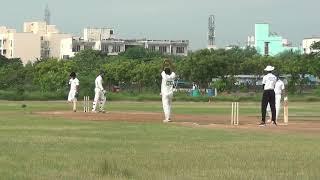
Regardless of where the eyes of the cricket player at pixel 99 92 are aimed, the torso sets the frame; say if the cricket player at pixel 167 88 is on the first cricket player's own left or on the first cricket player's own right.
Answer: on the first cricket player's own right

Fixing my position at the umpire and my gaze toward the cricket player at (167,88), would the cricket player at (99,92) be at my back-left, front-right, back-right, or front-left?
front-right

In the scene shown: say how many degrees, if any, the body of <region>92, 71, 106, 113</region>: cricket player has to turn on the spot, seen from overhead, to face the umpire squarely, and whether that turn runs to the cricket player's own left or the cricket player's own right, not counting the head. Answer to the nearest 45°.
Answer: approximately 45° to the cricket player's own right

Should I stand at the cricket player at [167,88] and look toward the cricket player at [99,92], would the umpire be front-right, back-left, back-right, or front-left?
back-right

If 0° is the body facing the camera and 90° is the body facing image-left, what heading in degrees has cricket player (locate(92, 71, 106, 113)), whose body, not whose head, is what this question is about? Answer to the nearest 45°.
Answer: approximately 270°
